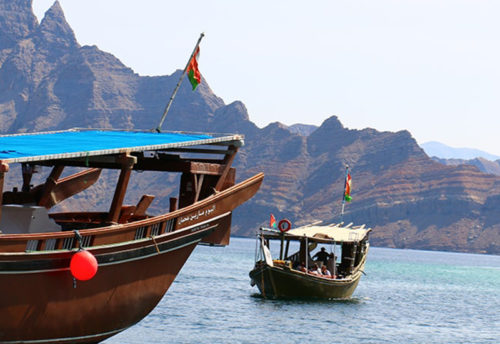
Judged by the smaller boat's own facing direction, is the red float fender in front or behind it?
in front

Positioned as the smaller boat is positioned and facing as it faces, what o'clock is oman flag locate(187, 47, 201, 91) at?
The oman flag is roughly at 11 o'clock from the smaller boat.

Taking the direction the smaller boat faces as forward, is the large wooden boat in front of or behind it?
in front

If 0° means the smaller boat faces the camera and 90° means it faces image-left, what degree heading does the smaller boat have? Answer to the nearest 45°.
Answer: approximately 45°
